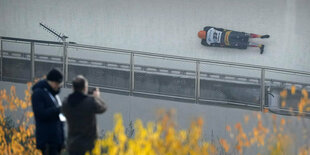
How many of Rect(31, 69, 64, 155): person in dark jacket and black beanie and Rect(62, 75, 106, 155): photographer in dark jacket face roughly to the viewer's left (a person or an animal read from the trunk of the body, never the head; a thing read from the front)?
0

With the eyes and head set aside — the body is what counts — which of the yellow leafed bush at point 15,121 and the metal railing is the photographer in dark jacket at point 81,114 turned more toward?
the metal railing

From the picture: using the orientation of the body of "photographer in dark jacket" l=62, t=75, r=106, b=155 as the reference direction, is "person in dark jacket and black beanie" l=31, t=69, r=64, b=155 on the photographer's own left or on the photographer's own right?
on the photographer's own left

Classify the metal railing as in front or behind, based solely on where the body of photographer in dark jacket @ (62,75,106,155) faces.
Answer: in front

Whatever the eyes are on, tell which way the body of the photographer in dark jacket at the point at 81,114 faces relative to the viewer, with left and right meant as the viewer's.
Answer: facing away from the viewer and to the right of the viewer

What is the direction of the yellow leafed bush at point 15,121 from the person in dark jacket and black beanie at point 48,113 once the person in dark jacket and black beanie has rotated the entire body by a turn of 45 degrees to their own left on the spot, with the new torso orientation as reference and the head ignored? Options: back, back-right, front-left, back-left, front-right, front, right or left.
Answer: back

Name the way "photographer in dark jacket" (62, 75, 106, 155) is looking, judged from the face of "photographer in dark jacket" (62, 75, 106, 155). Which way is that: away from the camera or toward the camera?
away from the camera
